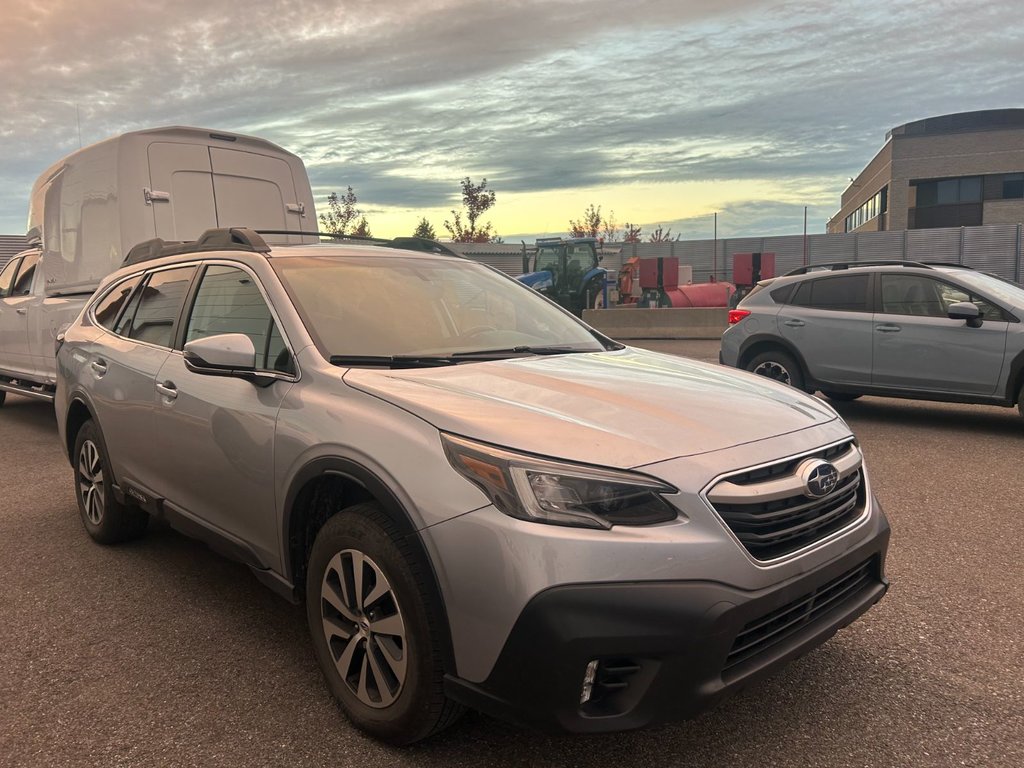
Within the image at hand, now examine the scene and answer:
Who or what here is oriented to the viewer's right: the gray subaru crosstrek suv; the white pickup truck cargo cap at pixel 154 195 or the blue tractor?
the gray subaru crosstrek suv

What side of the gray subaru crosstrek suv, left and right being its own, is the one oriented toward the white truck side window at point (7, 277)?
back

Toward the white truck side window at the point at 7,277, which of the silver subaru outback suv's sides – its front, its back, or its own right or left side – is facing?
back

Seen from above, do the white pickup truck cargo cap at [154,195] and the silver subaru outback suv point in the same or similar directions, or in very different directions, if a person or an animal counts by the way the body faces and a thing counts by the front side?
very different directions

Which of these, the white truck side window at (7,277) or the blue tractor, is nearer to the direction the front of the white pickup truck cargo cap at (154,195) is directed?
the white truck side window

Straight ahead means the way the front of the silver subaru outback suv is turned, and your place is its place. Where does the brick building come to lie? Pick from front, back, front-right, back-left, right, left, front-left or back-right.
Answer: left

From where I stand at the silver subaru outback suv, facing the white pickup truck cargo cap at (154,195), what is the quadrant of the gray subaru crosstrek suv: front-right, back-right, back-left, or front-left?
front-right

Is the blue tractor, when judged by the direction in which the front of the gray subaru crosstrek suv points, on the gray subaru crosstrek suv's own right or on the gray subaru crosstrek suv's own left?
on the gray subaru crosstrek suv's own left

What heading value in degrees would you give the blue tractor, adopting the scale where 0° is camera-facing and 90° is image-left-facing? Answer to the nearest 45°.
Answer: approximately 45°

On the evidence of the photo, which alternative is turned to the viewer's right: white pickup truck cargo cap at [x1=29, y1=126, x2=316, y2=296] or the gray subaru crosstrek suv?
the gray subaru crosstrek suv

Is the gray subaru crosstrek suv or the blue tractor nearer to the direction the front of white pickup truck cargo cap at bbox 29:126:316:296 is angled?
the blue tractor

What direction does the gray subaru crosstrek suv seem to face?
to the viewer's right

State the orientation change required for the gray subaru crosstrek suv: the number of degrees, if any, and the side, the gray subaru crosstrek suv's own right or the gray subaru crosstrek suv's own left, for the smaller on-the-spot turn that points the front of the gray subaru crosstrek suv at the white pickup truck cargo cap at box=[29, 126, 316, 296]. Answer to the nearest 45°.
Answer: approximately 135° to the gray subaru crosstrek suv's own right

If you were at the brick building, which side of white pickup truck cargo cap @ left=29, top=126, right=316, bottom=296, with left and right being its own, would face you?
right

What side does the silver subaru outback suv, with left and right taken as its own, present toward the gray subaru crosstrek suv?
left

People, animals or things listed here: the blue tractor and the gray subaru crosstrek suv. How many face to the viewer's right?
1

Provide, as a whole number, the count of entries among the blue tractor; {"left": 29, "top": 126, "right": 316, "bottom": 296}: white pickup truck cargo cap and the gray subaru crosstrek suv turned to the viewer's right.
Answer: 1

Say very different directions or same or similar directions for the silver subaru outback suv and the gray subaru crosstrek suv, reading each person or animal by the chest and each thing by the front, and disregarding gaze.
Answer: same or similar directions
